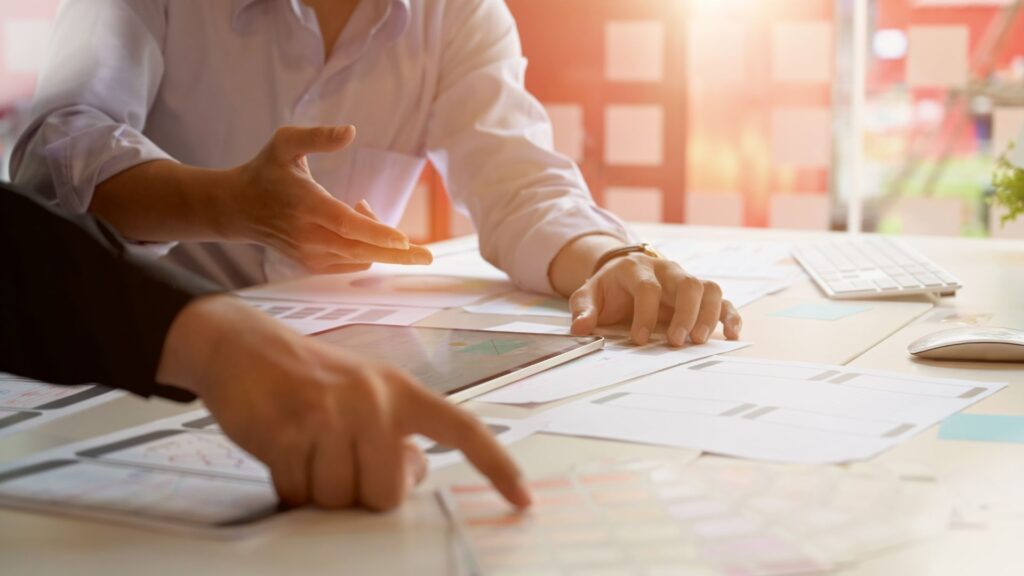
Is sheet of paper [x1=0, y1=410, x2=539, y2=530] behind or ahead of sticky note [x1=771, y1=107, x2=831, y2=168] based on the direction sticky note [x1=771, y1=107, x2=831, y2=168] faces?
ahead

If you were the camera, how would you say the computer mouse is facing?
facing to the left of the viewer

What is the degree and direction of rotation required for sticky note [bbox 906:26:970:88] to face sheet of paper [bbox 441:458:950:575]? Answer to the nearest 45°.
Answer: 0° — it already faces it

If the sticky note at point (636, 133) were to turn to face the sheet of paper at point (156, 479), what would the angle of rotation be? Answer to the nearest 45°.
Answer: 0° — it already faces it

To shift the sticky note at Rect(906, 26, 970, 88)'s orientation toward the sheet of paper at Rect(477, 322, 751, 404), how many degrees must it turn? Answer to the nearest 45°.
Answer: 0° — it already faces it

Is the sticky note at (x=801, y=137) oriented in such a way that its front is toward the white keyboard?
yes

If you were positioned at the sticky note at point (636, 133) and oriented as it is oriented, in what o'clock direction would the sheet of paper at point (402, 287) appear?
The sheet of paper is roughly at 12 o'clock from the sticky note.

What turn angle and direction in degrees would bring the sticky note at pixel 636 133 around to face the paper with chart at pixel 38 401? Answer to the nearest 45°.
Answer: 0° — it already faces it
